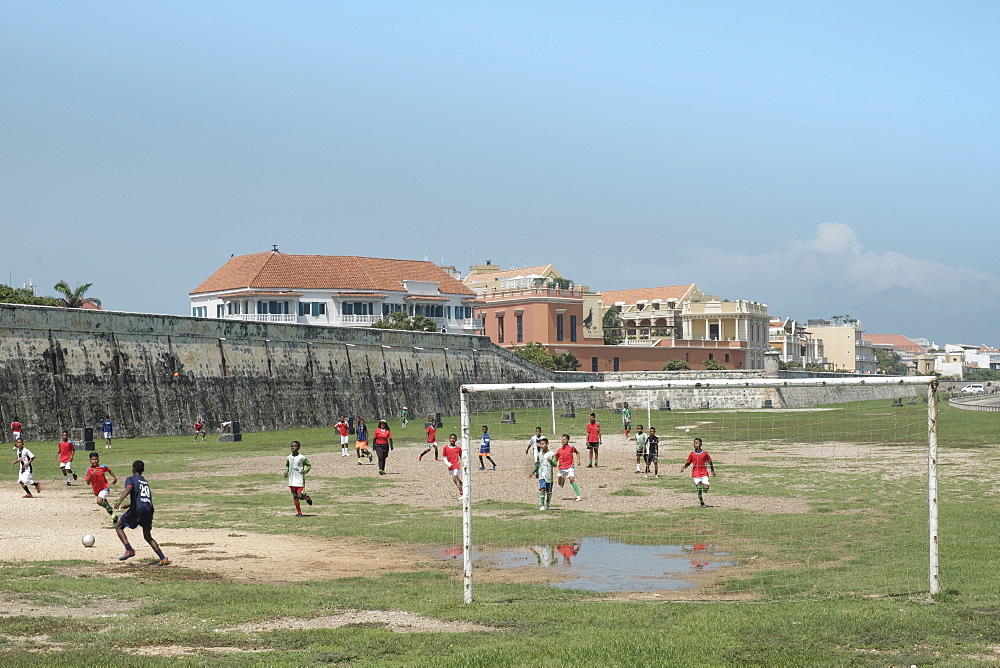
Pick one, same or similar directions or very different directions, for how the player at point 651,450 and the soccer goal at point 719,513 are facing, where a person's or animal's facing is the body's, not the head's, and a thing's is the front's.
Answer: very different directions

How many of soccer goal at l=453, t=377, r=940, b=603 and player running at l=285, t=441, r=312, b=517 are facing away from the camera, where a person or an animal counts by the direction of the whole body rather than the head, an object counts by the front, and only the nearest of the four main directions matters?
1

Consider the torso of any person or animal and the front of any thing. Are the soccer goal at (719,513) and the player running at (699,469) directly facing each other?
yes

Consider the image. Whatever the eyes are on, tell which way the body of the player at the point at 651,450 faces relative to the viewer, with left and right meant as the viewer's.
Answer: facing the viewer

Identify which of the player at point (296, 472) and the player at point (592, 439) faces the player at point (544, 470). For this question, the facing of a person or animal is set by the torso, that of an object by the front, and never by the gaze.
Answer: the player at point (592, 439)

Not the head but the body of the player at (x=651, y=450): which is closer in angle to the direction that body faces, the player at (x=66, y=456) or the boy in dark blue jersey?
the boy in dark blue jersey

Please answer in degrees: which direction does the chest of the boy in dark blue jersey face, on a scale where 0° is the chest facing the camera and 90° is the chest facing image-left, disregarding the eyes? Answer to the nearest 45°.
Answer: approximately 135°

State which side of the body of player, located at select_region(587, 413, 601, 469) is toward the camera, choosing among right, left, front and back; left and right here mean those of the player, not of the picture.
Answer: front

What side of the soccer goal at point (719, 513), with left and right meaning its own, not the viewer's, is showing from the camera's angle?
back

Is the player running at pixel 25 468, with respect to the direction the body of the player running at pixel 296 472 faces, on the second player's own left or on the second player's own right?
on the second player's own right
